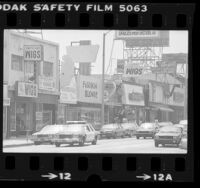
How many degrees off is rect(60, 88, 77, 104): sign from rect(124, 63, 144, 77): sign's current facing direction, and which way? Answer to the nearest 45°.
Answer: approximately 90° to its right

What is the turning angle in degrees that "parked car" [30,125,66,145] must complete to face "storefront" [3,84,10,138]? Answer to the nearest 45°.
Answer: approximately 45° to its right

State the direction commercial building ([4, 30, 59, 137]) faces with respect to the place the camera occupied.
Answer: facing the viewer and to the right of the viewer

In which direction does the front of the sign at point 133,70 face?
toward the camera

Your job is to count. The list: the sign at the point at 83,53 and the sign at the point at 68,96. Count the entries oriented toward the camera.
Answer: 2

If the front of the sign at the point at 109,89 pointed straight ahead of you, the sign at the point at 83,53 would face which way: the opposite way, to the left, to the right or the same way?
the same way

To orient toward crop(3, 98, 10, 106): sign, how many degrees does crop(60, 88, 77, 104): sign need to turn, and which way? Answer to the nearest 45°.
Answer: approximately 90° to its right

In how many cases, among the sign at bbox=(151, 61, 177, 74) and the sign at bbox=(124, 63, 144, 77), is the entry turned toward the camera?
2

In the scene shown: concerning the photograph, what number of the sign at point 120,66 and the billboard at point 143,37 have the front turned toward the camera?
2

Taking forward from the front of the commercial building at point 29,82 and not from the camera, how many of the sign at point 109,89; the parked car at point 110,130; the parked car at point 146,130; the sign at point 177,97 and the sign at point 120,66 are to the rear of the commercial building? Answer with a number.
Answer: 0

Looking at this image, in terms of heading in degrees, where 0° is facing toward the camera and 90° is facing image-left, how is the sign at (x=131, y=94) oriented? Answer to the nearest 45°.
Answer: approximately 0°

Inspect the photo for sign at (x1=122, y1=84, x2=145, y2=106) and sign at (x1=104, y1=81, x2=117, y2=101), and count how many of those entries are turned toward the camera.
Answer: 2

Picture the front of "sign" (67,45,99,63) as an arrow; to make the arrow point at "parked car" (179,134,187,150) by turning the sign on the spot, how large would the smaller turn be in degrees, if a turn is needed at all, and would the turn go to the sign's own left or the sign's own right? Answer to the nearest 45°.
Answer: approximately 90° to the sign's own left

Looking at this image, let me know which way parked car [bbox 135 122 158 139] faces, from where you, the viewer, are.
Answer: facing the viewer and to the left of the viewer
